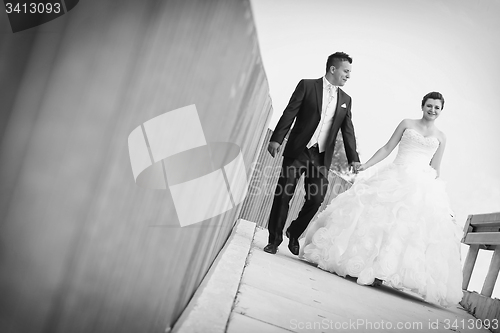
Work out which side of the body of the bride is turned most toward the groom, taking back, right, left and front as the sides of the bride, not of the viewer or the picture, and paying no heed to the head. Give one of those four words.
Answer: right

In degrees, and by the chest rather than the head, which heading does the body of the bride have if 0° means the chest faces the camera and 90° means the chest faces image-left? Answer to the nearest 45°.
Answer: approximately 0°

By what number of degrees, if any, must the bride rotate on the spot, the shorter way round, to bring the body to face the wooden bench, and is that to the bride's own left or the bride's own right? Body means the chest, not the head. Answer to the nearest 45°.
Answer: approximately 135° to the bride's own left
